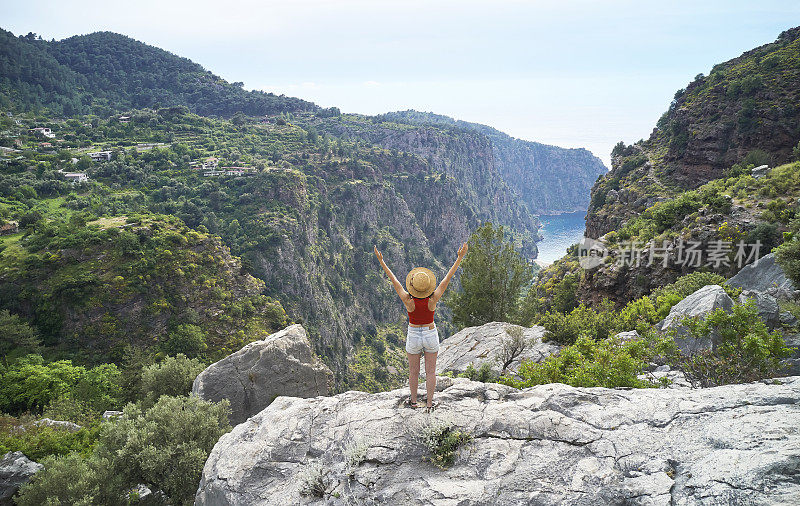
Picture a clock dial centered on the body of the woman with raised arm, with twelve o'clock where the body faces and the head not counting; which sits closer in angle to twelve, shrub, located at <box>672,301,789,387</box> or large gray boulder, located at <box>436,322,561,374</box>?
the large gray boulder

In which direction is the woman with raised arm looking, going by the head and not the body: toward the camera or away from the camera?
away from the camera

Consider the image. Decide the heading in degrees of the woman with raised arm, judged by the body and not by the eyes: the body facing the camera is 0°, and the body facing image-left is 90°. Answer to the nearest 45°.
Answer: approximately 180°

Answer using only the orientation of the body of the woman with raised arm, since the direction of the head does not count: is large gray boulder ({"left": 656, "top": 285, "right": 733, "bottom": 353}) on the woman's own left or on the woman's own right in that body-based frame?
on the woman's own right

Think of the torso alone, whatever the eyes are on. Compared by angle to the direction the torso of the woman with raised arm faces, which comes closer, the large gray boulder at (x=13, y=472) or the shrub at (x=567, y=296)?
the shrub
